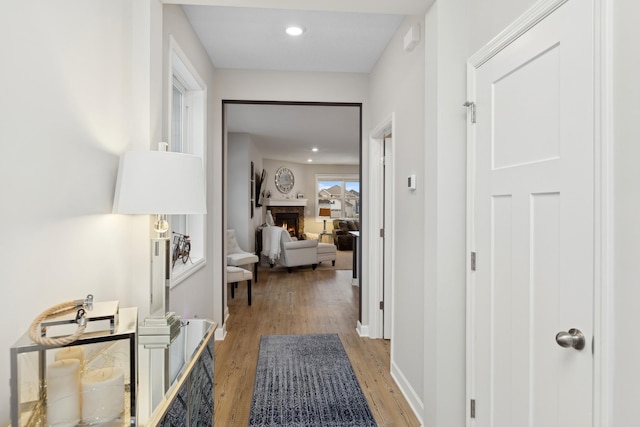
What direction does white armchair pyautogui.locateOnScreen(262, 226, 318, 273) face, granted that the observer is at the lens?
facing away from the viewer and to the right of the viewer

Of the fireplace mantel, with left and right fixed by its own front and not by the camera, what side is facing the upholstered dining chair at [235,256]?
front

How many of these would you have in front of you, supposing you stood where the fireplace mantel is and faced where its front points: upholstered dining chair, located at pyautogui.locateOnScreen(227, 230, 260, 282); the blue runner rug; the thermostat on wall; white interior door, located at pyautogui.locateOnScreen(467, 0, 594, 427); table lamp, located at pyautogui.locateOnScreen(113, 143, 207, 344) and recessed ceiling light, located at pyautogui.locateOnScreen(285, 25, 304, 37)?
6

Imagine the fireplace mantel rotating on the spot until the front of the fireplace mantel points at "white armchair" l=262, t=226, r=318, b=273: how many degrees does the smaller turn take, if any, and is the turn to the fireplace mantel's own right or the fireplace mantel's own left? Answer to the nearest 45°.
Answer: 0° — it already faces it

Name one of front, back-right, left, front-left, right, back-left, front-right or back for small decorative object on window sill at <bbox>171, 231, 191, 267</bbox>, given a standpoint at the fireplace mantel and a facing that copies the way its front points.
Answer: front

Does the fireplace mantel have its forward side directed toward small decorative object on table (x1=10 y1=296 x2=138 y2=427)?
yes

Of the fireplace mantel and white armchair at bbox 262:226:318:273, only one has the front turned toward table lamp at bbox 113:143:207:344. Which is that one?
the fireplace mantel

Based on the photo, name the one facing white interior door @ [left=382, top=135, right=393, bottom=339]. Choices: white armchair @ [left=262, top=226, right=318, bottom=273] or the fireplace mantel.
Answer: the fireplace mantel

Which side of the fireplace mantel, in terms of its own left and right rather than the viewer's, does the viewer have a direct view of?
front

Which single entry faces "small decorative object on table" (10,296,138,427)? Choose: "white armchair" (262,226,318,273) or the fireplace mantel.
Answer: the fireplace mantel

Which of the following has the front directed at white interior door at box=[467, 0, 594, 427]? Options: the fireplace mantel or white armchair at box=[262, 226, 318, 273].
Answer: the fireplace mantel

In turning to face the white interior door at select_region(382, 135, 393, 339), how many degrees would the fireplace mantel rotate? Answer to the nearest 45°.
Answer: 0° — it already faces it

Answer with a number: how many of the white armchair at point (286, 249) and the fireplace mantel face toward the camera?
1
